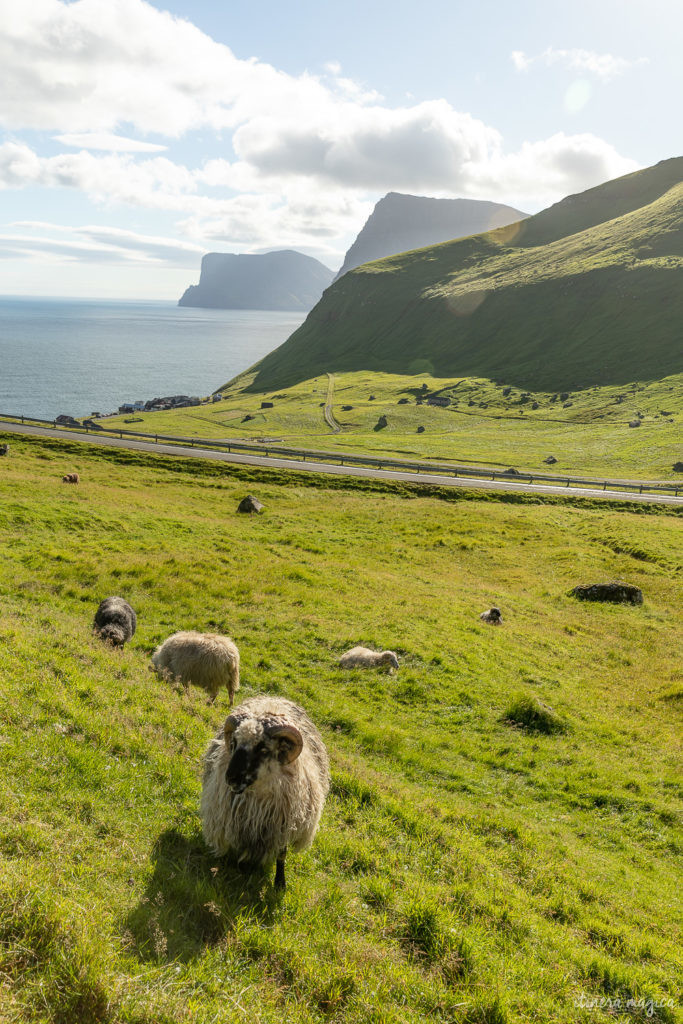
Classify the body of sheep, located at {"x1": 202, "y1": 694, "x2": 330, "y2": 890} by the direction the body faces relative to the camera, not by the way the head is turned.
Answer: toward the camera

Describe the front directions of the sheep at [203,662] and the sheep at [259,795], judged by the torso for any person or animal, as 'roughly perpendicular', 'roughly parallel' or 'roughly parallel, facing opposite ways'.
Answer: roughly perpendicular

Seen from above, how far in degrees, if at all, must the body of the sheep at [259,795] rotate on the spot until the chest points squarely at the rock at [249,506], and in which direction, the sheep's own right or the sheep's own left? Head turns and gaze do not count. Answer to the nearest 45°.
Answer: approximately 180°

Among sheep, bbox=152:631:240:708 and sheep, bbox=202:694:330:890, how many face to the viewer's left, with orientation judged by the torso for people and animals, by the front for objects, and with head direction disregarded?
1

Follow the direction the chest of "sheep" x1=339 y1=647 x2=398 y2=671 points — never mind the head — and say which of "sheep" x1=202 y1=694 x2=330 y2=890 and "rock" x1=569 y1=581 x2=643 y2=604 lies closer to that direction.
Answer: the rock

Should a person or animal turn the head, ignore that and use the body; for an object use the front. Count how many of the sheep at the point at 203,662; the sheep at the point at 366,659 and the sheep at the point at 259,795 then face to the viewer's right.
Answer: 1

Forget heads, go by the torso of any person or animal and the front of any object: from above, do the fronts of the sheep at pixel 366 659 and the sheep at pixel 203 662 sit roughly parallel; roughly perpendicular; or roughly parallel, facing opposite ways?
roughly parallel, facing opposite ways

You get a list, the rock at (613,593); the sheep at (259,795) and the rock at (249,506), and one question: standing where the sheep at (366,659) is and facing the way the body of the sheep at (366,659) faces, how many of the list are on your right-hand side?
1

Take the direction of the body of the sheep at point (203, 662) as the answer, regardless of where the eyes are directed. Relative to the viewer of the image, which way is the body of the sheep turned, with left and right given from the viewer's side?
facing to the left of the viewer

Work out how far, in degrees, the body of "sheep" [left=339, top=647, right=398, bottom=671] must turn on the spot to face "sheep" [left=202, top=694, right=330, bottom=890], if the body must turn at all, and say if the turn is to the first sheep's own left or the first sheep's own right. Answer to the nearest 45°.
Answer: approximately 90° to the first sheep's own right

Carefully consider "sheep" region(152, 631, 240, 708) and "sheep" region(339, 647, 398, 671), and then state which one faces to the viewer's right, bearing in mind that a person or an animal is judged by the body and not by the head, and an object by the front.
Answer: "sheep" region(339, 647, 398, 671)

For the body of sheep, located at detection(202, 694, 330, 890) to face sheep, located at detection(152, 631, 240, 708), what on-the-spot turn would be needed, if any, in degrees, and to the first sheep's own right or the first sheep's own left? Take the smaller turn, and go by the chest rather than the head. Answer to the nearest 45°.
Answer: approximately 180°

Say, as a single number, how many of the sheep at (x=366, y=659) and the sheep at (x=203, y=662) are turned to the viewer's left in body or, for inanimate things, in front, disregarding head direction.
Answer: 1

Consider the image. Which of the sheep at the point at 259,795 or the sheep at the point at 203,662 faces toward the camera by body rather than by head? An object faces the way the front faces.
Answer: the sheep at the point at 259,795

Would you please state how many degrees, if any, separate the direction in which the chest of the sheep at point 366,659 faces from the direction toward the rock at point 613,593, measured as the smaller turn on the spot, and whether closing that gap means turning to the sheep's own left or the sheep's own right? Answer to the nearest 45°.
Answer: approximately 45° to the sheep's own left

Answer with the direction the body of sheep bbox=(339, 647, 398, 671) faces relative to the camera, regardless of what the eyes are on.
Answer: to the viewer's right
